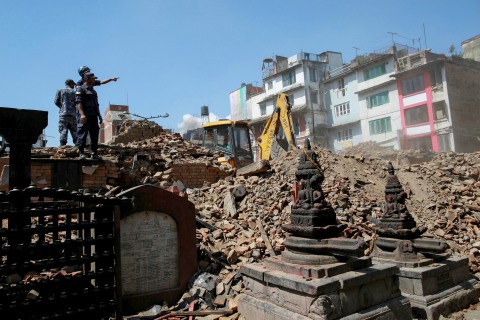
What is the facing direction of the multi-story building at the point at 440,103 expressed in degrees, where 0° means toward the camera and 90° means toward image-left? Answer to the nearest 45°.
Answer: approximately 45°

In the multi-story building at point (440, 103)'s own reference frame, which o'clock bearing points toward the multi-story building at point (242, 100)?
the multi-story building at point (242, 100) is roughly at 2 o'clock from the multi-story building at point (440, 103).

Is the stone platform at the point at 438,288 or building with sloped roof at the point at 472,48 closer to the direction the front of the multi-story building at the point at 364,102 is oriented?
the stone platform

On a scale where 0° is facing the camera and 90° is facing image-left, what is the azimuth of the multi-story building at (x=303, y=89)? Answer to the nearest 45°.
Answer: approximately 45°
